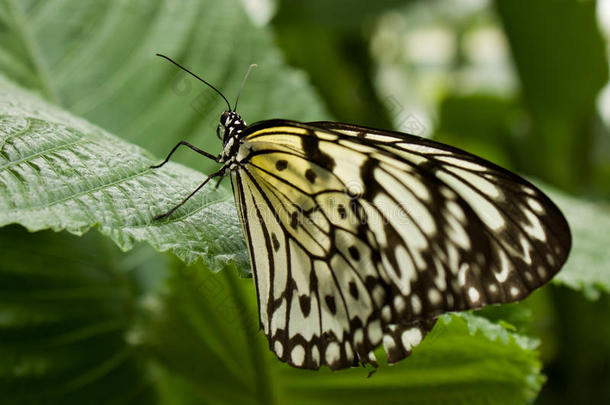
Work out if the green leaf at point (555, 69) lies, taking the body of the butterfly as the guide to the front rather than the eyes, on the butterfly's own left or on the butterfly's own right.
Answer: on the butterfly's own right

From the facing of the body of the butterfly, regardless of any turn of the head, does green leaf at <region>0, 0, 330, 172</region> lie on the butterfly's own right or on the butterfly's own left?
on the butterfly's own right

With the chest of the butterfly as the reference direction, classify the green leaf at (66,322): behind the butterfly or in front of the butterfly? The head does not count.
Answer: in front

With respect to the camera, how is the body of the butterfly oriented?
to the viewer's left
